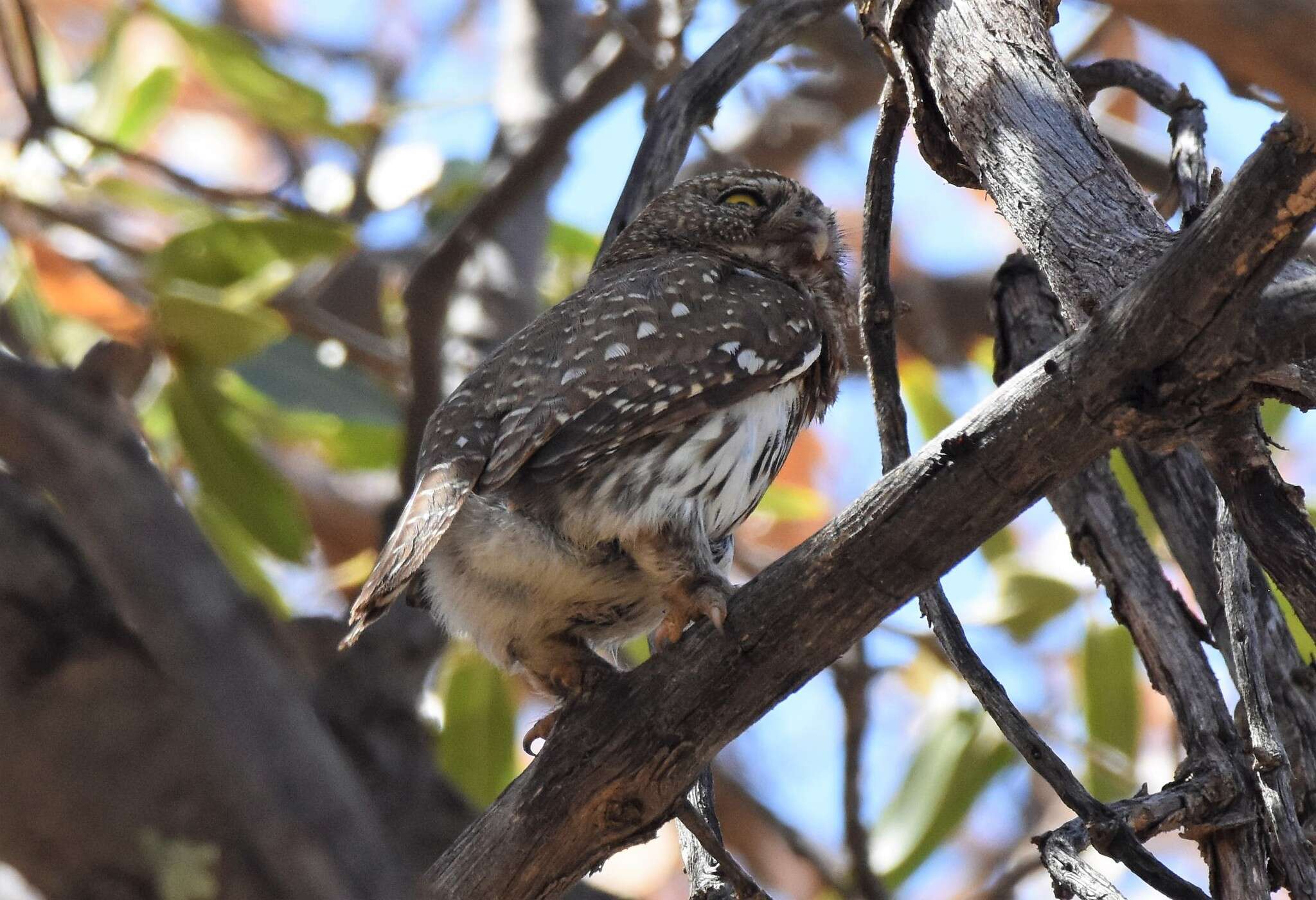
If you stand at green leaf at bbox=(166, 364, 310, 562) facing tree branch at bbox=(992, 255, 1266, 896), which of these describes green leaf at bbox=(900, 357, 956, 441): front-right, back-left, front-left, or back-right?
front-left

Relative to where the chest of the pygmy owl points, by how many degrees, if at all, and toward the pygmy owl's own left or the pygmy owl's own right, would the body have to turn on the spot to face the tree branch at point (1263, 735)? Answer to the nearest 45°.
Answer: approximately 45° to the pygmy owl's own right

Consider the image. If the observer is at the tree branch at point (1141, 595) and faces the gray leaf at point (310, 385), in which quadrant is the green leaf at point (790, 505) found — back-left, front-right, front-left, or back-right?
front-right

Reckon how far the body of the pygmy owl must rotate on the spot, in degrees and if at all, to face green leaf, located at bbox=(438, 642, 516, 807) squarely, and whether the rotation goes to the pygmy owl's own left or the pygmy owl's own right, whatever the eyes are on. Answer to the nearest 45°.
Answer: approximately 90° to the pygmy owl's own left

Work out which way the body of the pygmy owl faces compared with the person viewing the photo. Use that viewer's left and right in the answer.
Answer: facing to the right of the viewer

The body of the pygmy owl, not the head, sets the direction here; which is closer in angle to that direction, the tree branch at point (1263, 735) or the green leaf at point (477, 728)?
the tree branch
